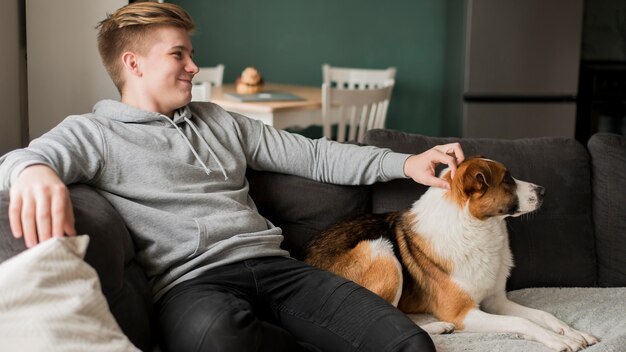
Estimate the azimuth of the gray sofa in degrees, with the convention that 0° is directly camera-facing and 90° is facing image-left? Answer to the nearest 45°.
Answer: approximately 0°

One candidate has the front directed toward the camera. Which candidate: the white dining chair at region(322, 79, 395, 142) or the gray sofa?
the gray sofa

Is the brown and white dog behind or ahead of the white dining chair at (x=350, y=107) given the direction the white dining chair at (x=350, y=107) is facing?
behind

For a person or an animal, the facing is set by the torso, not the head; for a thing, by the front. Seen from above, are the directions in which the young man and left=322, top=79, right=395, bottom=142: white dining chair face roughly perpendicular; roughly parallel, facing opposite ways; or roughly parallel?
roughly parallel, facing opposite ways

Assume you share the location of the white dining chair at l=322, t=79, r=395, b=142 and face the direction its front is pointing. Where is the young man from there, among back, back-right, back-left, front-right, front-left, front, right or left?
back-left

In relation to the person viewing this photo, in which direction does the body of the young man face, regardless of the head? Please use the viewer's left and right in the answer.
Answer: facing the viewer and to the right of the viewer

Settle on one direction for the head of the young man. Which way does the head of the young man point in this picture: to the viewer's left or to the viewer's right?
to the viewer's right

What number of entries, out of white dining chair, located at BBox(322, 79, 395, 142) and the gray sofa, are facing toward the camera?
1

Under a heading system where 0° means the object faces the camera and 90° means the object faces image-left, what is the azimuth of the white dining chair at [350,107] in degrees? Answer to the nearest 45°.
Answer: approximately 135°

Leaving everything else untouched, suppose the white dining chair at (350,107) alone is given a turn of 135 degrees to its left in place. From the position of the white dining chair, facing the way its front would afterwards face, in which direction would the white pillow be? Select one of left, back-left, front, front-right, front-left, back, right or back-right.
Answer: front
